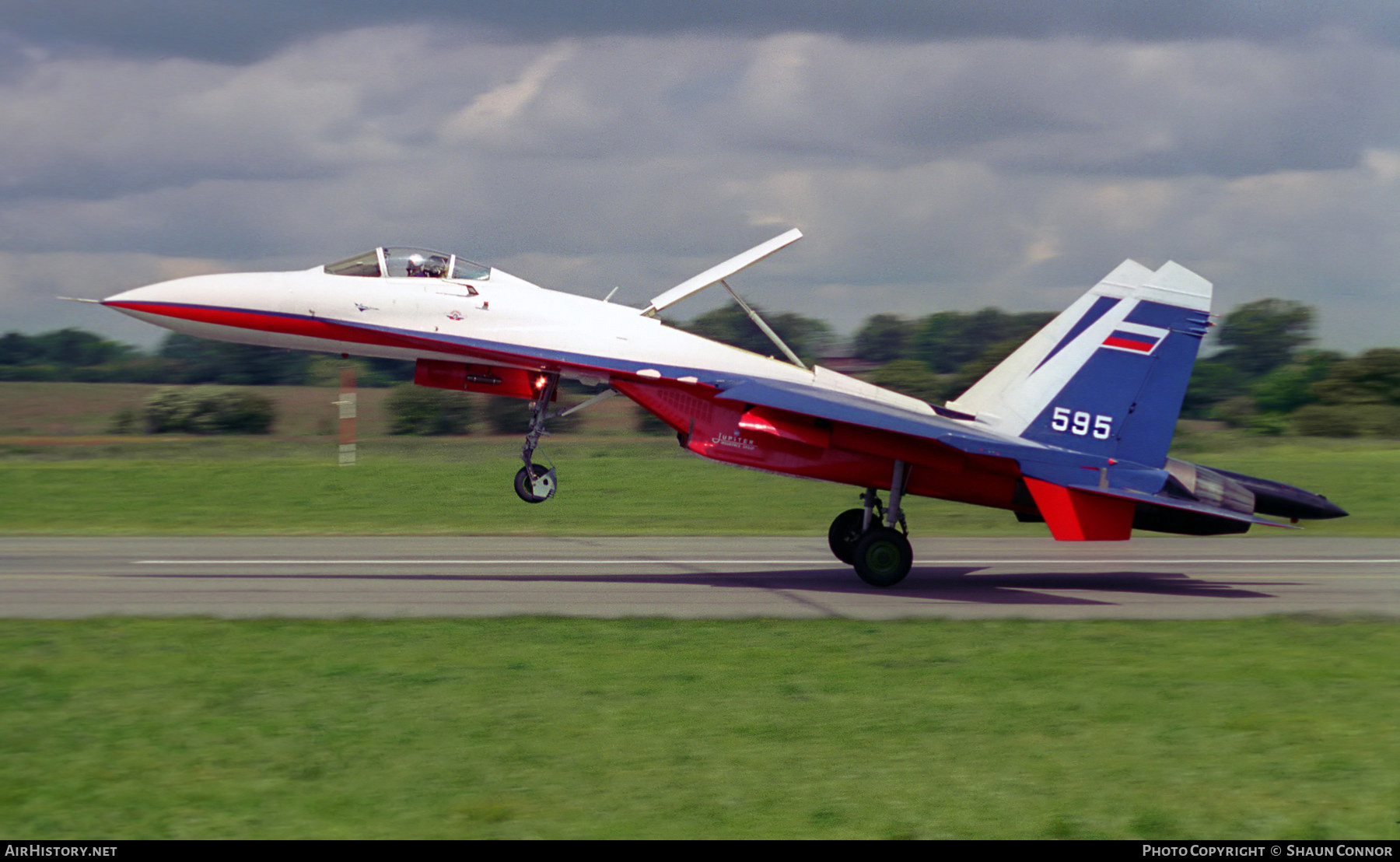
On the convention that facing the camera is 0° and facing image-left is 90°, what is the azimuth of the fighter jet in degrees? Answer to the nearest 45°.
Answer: approximately 90°
